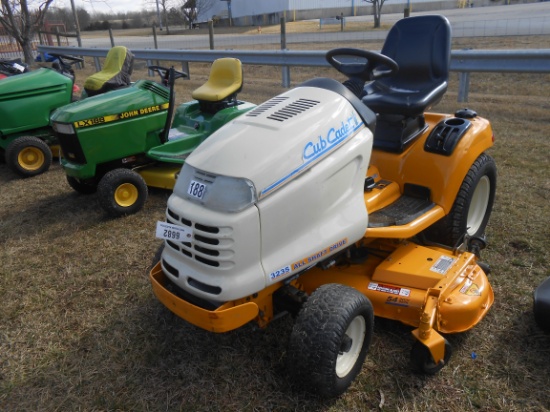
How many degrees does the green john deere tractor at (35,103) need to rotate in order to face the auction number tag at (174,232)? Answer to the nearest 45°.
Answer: approximately 45° to its left

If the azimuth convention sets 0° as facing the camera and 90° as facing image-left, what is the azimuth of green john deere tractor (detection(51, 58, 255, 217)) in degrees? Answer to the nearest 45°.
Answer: approximately 45°

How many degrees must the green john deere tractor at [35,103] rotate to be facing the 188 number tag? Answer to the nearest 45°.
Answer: approximately 45° to its left

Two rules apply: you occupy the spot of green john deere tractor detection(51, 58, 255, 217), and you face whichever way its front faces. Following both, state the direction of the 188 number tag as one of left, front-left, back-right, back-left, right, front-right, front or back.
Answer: front-left

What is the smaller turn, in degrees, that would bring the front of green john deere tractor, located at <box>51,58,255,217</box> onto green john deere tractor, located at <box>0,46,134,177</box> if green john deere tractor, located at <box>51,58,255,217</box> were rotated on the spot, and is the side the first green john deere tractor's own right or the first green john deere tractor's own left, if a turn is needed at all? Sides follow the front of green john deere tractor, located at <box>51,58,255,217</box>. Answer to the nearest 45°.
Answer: approximately 90° to the first green john deere tractor's own right

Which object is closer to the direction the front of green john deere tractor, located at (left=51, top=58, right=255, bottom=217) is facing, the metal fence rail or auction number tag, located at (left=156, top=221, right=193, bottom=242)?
the auction number tag

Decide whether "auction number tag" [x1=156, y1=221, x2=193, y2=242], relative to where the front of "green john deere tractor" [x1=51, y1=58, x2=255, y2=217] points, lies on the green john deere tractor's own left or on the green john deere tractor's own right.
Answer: on the green john deere tractor's own left

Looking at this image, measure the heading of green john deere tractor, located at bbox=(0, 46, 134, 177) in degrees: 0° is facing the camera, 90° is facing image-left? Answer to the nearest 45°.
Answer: approximately 45°

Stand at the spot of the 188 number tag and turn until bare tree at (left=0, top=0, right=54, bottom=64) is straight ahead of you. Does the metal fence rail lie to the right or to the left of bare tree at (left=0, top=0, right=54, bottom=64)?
right
